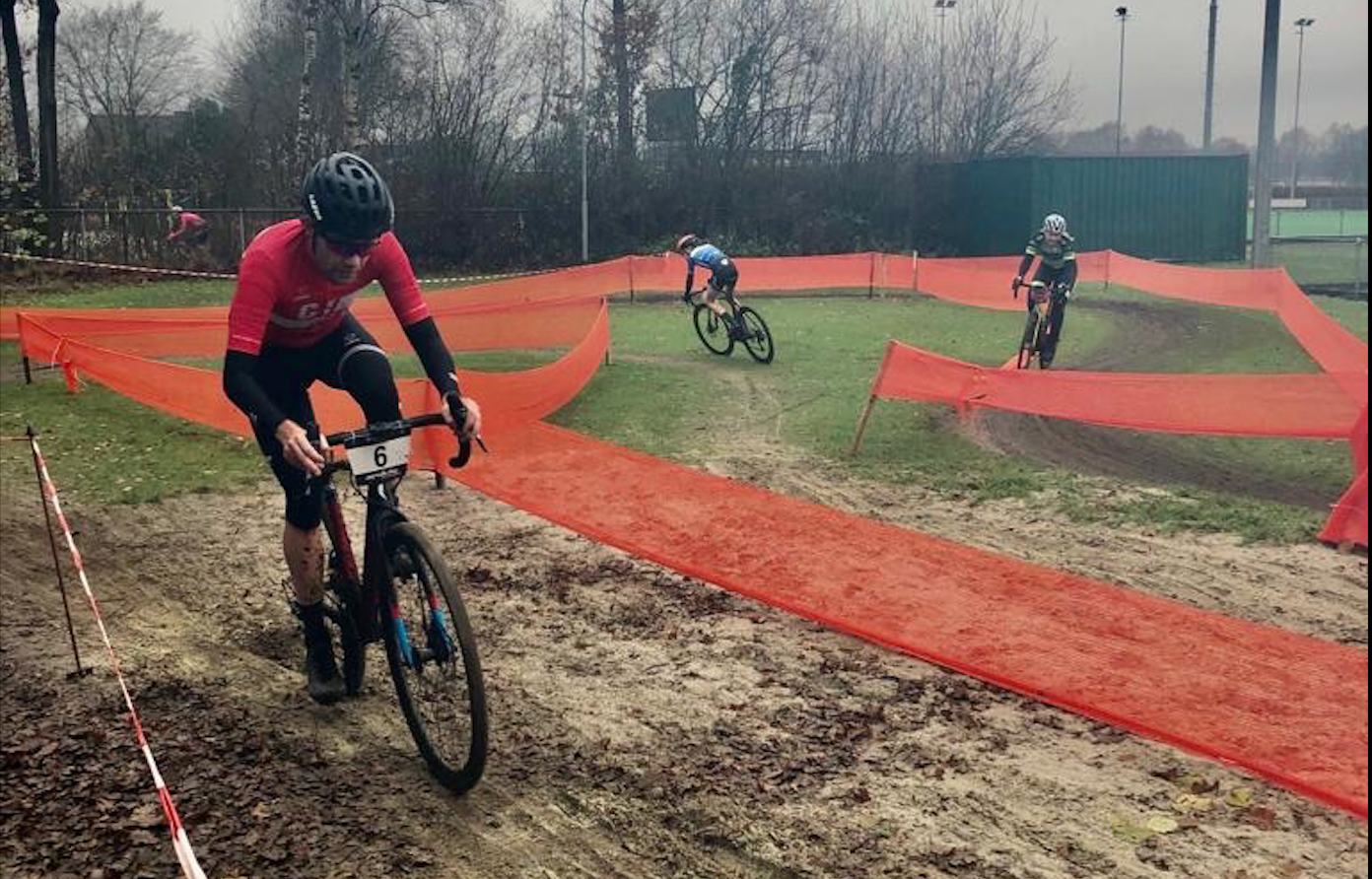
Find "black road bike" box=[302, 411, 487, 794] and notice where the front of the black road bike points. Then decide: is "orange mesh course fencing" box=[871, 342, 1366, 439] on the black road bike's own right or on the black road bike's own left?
on the black road bike's own left

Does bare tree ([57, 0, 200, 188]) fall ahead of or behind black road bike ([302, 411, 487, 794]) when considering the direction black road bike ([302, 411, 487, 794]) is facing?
behind

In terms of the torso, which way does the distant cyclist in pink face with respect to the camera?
to the viewer's left

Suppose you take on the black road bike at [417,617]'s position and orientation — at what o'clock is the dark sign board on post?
The dark sign board on post is roughly at 8 o'clock from the black road bike.

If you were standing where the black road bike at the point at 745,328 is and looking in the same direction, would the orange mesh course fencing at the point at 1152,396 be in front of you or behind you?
behind
